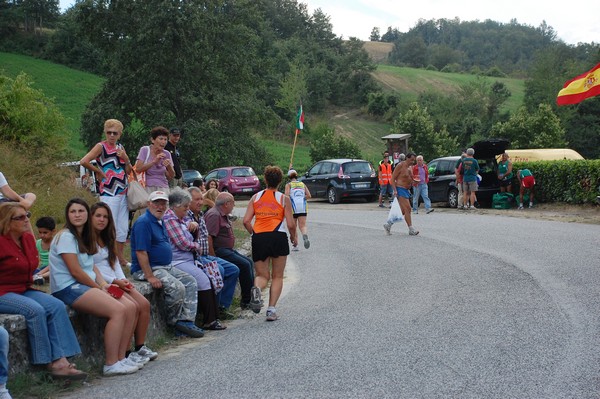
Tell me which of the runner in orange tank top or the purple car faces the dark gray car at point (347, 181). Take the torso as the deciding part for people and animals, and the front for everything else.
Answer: the runner in orange tank top

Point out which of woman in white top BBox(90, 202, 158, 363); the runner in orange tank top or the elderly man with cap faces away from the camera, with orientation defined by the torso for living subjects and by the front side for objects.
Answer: the runner in orange tank top

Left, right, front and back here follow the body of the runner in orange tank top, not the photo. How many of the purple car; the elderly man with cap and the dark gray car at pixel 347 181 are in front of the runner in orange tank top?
2

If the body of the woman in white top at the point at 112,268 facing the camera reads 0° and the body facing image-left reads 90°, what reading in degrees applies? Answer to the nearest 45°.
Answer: approximately 315°

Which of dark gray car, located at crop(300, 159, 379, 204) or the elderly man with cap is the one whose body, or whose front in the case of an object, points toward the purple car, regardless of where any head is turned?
the dark gray car

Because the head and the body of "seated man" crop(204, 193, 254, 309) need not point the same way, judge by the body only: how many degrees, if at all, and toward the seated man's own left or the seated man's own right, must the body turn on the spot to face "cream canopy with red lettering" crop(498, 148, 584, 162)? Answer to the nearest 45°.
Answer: approximately 45° to the seated man's own left

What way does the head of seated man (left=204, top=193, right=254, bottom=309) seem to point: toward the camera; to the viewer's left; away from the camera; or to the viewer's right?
to the viewer's right

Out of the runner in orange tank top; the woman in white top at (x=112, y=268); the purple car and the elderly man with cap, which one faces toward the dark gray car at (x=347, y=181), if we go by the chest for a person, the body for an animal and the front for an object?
the runner in orange tank top

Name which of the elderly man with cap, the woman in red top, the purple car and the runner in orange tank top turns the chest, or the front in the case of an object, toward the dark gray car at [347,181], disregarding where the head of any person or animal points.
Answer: the runner in orange tank top

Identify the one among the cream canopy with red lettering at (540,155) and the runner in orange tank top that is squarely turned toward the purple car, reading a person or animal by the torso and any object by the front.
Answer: the runner in orange tank top

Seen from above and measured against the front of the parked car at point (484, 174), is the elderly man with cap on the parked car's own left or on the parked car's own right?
on the parked car's own left

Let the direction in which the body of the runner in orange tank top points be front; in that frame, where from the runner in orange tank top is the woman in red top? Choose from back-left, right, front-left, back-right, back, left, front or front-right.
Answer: back-left
